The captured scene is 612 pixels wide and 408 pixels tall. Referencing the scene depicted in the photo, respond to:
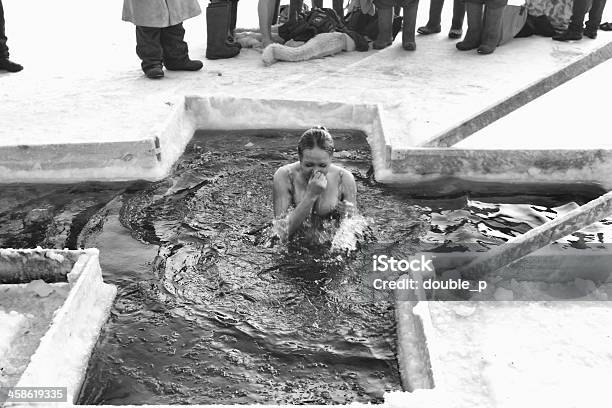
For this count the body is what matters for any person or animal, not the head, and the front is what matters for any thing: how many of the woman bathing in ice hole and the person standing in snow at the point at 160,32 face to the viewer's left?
0

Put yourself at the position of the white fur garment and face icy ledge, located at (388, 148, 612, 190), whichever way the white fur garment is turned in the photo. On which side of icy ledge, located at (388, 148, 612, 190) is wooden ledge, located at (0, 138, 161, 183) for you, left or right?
right

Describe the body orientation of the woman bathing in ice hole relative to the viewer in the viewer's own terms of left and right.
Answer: facing the viewer

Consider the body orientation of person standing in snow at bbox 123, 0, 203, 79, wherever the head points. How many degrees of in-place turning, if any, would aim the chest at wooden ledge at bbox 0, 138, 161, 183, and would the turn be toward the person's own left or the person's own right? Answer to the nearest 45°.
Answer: approximately 45° to the person's own right

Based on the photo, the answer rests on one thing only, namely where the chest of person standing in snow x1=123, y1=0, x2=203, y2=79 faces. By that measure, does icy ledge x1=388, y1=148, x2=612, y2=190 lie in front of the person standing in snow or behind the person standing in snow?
in front

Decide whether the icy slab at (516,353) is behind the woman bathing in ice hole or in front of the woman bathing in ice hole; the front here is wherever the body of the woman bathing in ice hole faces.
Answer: in front

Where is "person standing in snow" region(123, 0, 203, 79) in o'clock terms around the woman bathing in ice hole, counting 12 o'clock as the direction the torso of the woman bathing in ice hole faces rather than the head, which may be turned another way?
The person standing in snow is roughly at 5 o'clock from the woman bathing in ice hole.

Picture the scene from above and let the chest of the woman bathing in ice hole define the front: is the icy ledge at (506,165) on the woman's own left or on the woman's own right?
on the woman's own left

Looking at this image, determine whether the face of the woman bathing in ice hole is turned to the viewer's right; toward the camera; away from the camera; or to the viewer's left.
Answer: toward the camera

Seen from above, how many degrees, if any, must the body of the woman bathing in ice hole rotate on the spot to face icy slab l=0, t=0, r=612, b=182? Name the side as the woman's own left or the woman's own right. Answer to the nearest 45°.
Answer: approximately 180°

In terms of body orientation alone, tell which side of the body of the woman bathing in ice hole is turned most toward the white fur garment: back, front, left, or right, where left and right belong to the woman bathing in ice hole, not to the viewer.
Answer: back

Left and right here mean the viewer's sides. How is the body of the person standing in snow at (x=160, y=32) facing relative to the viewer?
facing the viewer and to the right of the viewer
